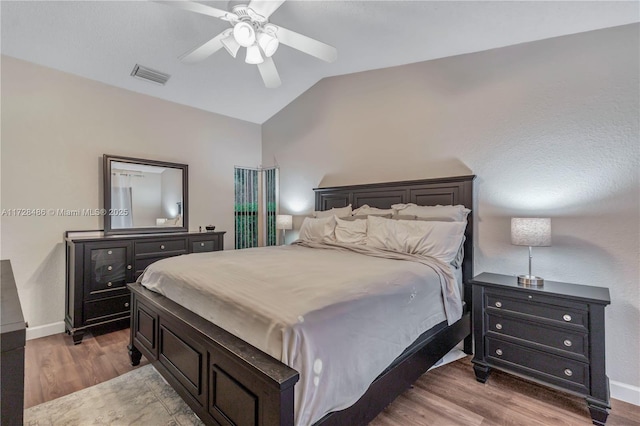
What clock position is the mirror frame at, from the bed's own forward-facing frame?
The mirror frame is roughly at 3 o'clock from the bed.

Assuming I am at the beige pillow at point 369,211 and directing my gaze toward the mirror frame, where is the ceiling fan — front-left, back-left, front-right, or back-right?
front-left

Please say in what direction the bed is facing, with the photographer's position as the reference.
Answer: facing the viewer and to the left of the viewer

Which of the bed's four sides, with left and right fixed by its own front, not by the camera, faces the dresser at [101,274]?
right

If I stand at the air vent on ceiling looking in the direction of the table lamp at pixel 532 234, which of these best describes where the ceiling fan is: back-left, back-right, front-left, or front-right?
front-right

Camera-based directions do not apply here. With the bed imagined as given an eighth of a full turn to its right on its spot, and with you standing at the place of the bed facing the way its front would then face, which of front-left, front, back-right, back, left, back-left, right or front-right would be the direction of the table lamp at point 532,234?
back

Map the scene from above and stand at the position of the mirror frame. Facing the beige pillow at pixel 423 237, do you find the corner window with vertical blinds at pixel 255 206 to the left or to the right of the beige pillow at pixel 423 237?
left
